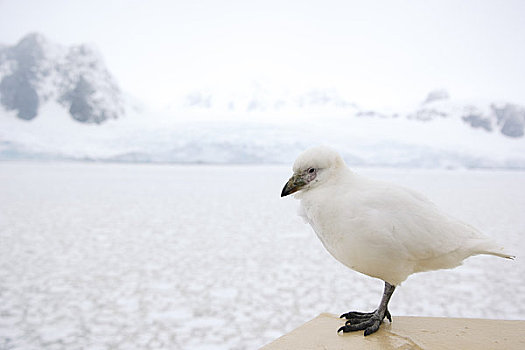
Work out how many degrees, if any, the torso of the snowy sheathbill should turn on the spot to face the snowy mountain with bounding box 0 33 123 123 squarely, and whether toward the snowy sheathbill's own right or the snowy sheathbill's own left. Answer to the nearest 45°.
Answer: approximately 45° to the snowy sheathbill's own right

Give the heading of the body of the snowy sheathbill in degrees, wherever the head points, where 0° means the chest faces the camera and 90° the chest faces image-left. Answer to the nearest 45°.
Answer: approximately 90°

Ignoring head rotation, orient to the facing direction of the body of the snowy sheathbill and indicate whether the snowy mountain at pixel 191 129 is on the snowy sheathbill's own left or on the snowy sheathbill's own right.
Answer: on the snowy sheathbill's own right
